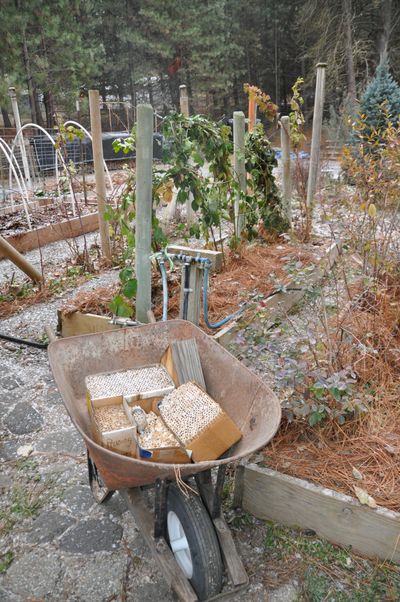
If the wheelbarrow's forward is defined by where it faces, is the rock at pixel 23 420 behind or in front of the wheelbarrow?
behind

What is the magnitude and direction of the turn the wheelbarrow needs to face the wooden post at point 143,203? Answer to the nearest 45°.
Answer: approximately 135° to its left

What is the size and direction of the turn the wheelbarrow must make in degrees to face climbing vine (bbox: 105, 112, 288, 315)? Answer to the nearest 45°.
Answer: approximately 135° to its left

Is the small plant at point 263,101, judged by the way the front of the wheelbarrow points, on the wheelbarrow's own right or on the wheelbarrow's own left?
on the wheelbarrow's own left

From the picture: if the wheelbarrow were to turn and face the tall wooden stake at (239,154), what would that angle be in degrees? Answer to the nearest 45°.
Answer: approximately 135° to its left

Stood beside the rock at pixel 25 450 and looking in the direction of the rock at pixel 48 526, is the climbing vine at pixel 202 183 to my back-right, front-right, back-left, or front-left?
back-left

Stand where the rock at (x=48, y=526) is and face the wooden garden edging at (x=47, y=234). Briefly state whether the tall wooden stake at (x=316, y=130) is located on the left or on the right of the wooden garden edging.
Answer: right

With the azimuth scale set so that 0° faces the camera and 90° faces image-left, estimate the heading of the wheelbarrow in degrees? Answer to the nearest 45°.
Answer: approximately 315°

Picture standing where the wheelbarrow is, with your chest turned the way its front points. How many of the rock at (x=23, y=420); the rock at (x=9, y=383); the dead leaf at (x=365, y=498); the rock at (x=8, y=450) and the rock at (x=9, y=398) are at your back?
4

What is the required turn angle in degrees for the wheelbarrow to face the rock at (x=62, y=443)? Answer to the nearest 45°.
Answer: approximately 180°
